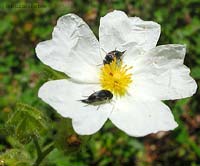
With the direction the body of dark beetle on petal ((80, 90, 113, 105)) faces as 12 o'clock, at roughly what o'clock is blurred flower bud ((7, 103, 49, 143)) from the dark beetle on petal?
The blurred flower bud is roughly at 6 o'clock from the dark beetle on petal.

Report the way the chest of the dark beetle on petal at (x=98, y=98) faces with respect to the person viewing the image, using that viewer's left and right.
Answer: facing to the right of the viewer

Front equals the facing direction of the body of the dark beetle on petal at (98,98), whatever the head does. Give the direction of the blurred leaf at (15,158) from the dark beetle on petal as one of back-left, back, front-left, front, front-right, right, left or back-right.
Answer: back
